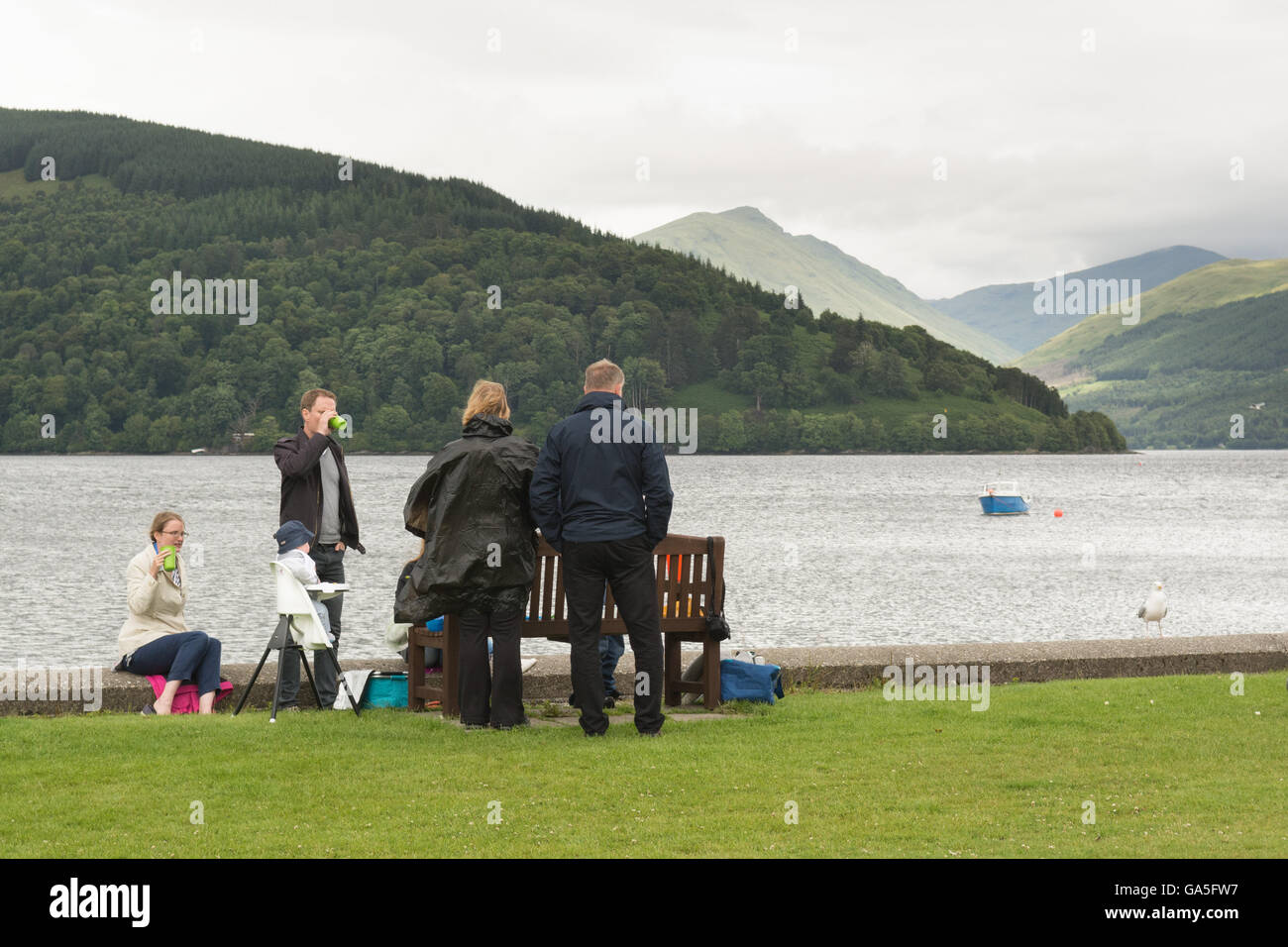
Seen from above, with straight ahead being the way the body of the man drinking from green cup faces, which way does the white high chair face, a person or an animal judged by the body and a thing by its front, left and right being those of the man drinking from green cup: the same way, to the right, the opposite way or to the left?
to the left

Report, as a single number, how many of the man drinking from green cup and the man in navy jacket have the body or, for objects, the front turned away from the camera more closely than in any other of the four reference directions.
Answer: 1

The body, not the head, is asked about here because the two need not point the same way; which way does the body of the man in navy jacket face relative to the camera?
away from the camera

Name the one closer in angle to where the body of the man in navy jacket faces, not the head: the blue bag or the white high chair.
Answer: the blue bag

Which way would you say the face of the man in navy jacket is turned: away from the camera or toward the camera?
away from the camera

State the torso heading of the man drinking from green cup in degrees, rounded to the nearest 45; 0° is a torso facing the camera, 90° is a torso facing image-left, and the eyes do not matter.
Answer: approximately 315°

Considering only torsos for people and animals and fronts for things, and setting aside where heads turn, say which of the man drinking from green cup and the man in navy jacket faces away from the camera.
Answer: the man in navy jacket

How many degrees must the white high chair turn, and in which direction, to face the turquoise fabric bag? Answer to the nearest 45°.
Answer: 0° — it already faces it

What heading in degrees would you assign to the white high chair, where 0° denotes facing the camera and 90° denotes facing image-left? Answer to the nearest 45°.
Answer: approximately 225°
